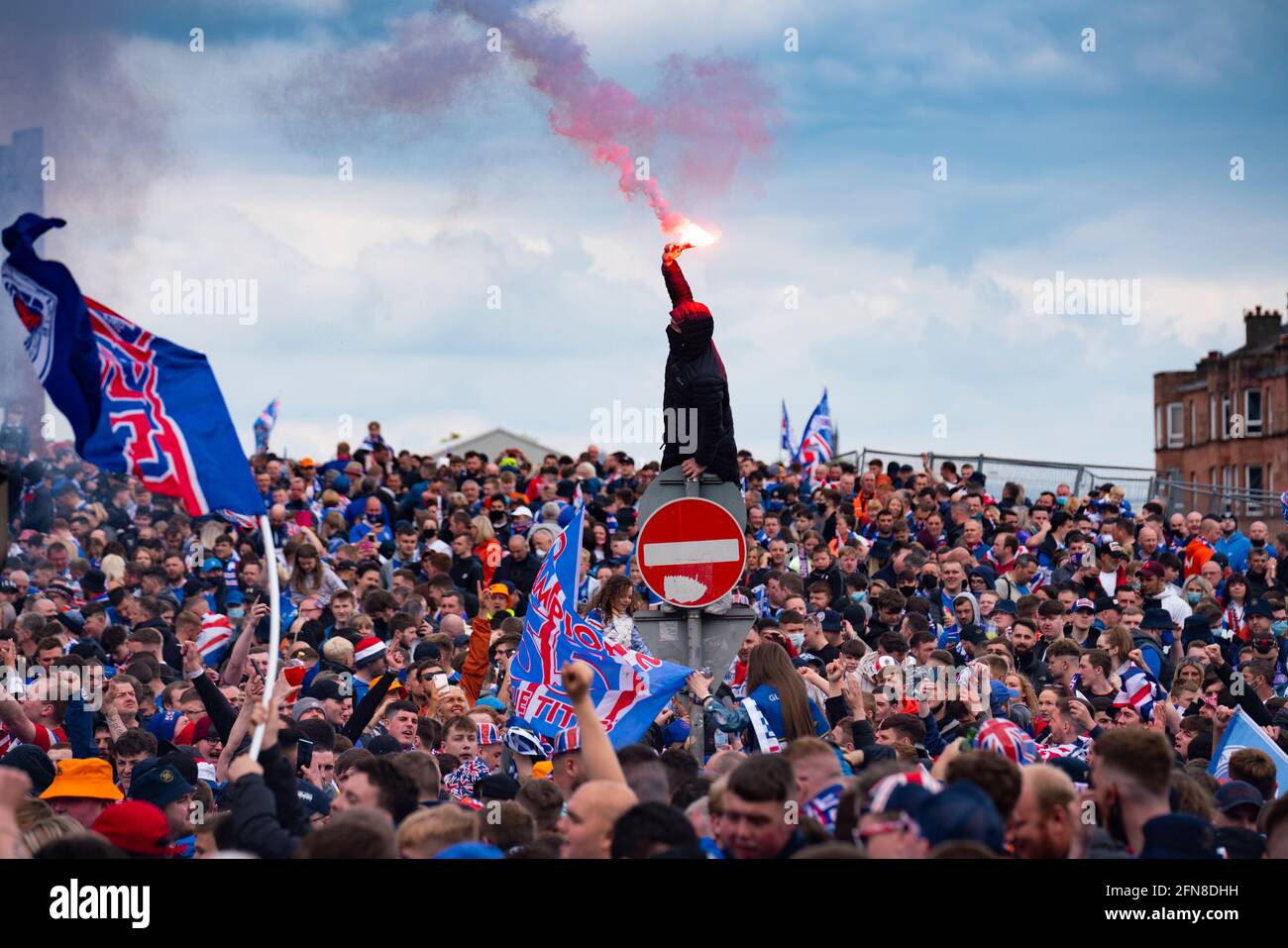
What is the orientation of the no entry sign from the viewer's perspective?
toward the camera

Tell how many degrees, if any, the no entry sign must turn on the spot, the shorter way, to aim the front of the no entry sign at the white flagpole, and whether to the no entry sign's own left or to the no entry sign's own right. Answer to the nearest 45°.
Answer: approximately 45° to the no entry sign's own right

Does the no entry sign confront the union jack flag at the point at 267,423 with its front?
no

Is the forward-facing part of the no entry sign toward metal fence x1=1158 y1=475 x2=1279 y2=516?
no

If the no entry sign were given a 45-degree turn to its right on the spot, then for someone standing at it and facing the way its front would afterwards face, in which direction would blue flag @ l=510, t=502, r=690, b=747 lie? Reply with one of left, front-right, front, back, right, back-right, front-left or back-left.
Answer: right

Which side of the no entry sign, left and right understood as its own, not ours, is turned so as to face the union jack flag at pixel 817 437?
back

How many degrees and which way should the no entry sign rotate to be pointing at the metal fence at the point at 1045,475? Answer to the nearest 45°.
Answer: approximately 180°
